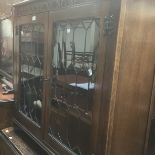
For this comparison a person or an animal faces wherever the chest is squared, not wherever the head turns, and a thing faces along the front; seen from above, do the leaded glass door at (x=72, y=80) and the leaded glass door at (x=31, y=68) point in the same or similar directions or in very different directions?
same or similar directions

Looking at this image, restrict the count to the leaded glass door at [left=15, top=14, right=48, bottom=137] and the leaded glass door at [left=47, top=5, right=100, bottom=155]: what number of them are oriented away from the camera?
0

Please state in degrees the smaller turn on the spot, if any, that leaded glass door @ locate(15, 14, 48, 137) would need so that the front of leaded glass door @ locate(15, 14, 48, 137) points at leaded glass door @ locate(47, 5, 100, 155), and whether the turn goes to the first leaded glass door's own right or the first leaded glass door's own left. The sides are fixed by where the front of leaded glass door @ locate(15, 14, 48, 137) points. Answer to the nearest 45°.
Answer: approximately 90° to the first leaded glass door's own left

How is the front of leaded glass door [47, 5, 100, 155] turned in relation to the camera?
facing the viewer and to the left of the viewer

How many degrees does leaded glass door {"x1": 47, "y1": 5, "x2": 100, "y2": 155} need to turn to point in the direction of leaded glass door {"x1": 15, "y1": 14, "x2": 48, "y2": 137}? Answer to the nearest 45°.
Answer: approximately 90° to its right
